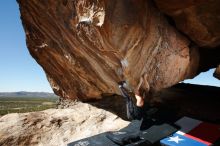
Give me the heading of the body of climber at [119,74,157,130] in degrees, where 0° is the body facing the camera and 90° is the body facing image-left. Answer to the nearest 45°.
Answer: approximately 180°
